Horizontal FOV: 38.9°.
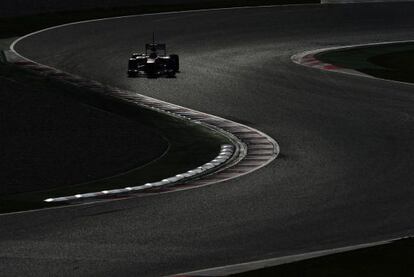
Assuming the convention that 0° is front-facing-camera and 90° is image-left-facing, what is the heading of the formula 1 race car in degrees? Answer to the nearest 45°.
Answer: approximately 0°
